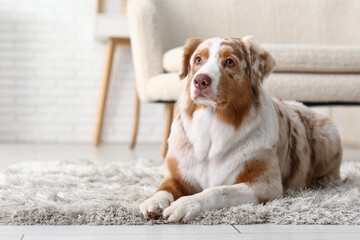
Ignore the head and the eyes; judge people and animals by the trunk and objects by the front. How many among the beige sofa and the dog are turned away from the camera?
0

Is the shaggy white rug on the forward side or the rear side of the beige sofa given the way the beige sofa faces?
on the forward side

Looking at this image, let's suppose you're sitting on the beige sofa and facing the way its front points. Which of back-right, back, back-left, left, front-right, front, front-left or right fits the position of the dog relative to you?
front

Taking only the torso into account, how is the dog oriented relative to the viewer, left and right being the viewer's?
facing the viewer and to the left of the viewer

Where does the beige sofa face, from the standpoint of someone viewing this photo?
facing the viewer

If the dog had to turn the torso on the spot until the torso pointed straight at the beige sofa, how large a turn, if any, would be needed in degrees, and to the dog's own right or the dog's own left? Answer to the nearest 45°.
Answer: approximately 135° to the dog's own right
